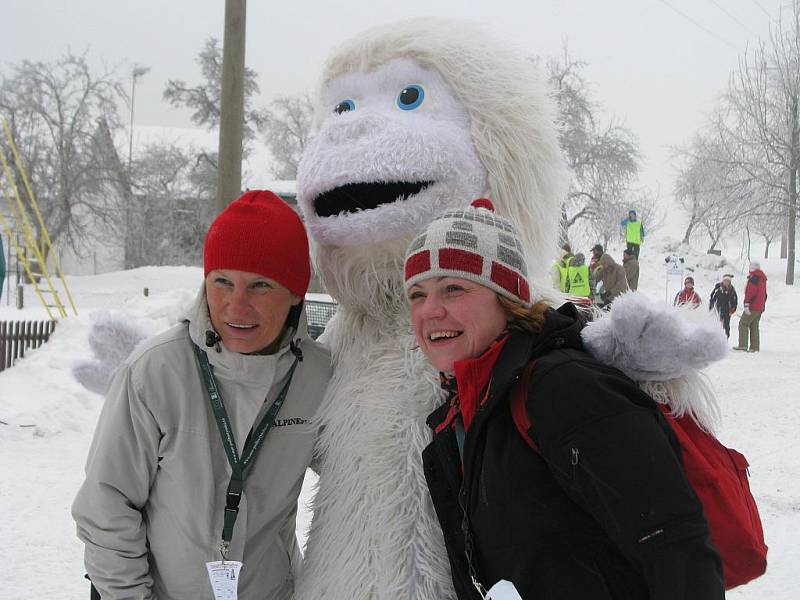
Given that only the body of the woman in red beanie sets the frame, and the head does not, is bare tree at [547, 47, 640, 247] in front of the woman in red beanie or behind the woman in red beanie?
behind

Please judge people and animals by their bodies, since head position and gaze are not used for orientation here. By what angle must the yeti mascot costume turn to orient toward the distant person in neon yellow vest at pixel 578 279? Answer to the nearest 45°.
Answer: approximately 135° to its right

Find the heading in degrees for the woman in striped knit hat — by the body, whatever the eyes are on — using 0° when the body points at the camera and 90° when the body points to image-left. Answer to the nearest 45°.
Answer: approximately 45°
